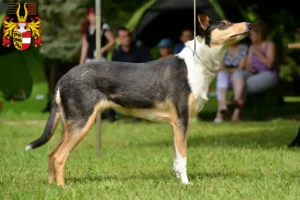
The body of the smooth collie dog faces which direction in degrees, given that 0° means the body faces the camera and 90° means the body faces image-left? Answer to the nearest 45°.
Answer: approximately 270°

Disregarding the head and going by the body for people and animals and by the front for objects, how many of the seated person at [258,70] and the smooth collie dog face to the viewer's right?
1

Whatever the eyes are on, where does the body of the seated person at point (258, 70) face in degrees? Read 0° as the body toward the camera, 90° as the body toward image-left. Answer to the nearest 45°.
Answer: approximately 45°

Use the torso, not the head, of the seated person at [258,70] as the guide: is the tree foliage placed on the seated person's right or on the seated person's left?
on the seated person's right

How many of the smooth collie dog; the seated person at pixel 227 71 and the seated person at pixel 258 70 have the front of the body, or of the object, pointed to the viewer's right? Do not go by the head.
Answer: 1

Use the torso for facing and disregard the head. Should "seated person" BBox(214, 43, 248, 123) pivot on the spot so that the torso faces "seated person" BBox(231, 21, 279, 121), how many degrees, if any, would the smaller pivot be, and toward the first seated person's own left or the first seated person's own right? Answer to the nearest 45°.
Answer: approximately 135° to the first seated person's own left

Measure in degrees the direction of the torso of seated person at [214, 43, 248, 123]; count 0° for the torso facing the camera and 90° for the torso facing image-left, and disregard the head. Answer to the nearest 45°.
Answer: approximately 45°

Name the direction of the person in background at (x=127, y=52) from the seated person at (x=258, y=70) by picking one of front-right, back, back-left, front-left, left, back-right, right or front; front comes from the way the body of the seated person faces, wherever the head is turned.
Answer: front-right

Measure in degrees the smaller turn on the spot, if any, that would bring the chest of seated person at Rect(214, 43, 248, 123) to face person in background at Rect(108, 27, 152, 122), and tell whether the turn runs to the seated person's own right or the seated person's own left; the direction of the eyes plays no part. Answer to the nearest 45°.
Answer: approximately 45° to the seated person's own right
